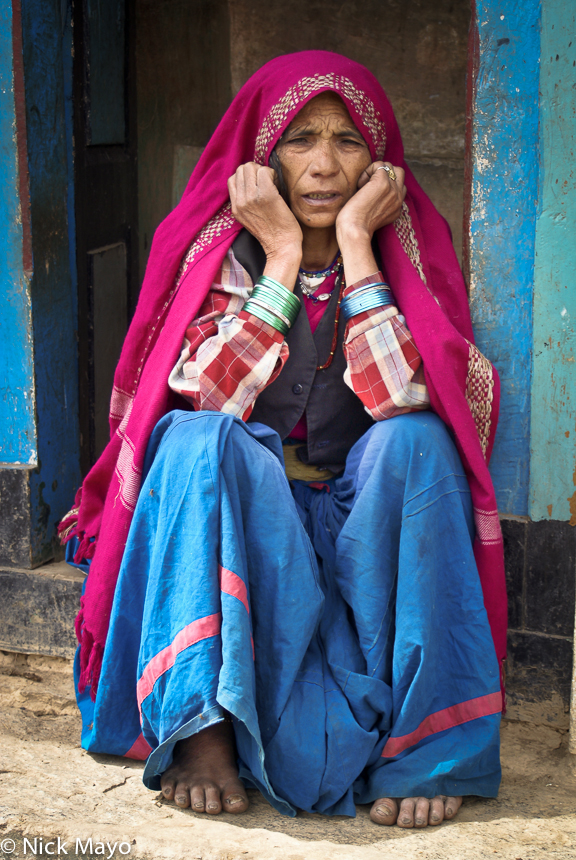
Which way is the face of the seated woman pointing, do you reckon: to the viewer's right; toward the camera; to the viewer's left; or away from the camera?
toward the camera

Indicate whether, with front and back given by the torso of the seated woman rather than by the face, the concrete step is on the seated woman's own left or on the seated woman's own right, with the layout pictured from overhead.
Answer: on the seated woman's own right

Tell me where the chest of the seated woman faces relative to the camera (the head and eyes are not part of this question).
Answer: toward the camera
